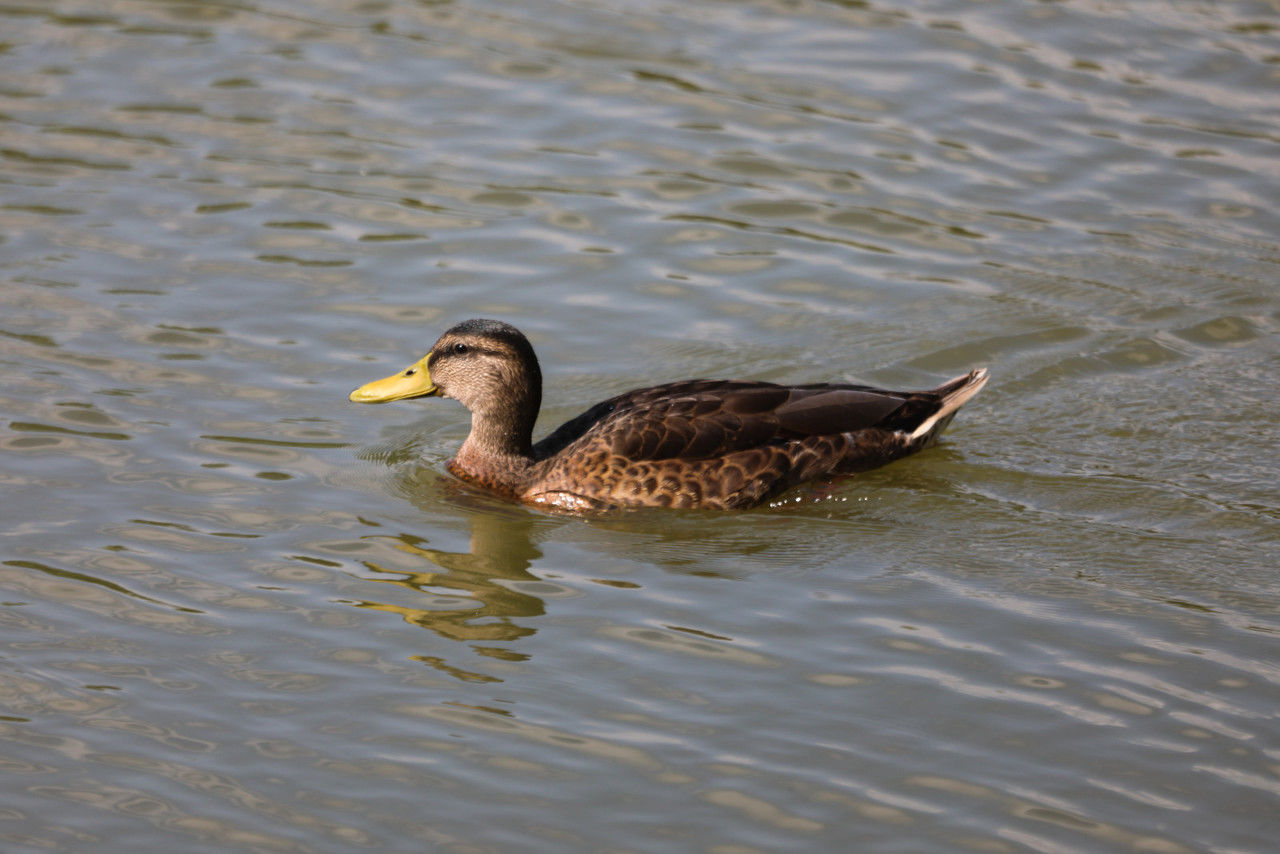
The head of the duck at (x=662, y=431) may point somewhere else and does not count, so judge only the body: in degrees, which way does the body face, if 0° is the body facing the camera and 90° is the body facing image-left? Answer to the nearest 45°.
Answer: approximately 90°
